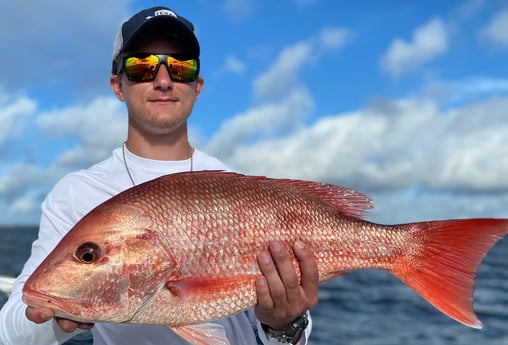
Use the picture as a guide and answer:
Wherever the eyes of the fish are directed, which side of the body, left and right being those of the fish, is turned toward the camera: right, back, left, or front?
left

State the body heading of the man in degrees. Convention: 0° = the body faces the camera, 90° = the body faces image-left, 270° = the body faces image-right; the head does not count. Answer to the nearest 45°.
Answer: approximately 0°
